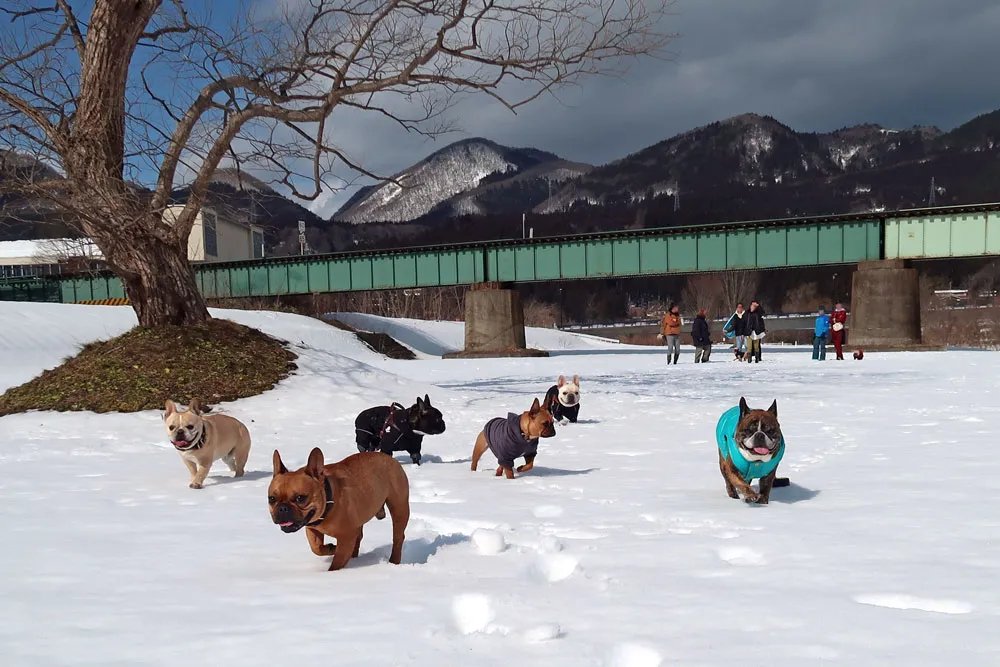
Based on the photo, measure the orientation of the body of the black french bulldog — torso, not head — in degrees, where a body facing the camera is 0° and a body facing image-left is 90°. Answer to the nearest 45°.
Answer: approximately 270°

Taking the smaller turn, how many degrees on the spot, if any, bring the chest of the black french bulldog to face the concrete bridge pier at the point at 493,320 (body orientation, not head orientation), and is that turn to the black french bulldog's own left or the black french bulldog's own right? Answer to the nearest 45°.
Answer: approximately 90° to the black french bulldog's own left

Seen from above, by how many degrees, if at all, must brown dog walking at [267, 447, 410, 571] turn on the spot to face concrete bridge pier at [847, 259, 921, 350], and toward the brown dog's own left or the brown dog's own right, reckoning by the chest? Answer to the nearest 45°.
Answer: approximately 180°

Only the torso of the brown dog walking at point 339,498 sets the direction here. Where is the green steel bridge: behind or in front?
behind

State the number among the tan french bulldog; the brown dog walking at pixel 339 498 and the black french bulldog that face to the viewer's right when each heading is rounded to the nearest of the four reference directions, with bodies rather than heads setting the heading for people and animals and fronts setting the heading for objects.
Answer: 1

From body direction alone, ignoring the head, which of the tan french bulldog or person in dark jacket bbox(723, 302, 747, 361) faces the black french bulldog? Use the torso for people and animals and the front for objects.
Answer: the person in dark jacket

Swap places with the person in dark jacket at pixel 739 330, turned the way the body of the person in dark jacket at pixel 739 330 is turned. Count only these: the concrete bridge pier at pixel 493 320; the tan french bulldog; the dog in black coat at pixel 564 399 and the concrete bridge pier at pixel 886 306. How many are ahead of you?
2

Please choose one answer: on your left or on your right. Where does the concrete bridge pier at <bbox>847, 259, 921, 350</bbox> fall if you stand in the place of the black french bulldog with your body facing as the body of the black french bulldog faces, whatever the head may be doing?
on your left

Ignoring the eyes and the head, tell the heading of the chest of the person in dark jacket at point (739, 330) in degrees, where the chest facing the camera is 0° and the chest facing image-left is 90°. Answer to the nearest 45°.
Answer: approximately 0°

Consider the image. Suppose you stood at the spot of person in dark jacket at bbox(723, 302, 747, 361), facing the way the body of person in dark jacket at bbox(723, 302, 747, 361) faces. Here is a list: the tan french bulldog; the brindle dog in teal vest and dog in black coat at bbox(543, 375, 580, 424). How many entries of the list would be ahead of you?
3

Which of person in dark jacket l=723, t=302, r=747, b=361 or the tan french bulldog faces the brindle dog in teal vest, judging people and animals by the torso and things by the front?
the person in dark jacket
